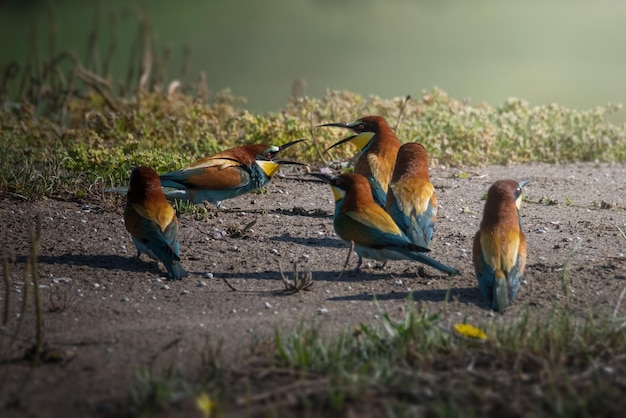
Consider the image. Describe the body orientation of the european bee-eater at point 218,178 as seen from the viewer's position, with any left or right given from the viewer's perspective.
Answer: facing to the right of the viewer

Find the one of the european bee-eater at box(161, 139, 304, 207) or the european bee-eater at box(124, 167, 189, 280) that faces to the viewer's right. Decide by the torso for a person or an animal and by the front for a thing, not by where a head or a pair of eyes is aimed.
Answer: the european bee-eater at box(161, 139, 304, 207)

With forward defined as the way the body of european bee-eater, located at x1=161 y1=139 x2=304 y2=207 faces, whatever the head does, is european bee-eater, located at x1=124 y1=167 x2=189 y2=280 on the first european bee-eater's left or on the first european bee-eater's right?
on the first european bee-eater's right

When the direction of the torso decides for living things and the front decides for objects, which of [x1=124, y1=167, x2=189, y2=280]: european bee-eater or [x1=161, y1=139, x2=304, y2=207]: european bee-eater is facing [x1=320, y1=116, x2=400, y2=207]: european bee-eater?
[x1=161, y1=139, x2=304, y2=207]: european bee-eater

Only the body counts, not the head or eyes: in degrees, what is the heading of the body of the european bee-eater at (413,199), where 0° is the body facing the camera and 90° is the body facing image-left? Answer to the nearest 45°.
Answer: approximately 180°

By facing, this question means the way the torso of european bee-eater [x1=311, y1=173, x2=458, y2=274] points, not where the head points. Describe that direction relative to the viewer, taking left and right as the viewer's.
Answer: facing to the left of the viewer

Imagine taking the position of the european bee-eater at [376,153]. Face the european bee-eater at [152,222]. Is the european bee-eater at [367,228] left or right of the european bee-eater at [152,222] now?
left

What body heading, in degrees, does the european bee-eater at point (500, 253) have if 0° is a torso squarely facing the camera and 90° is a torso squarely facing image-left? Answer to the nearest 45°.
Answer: approximately 180°

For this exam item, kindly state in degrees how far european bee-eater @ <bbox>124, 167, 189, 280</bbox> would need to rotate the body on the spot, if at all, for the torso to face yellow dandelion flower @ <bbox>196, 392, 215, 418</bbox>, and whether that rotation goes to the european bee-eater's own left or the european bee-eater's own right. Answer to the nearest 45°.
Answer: approximately 135° to the european bee-eater's own left

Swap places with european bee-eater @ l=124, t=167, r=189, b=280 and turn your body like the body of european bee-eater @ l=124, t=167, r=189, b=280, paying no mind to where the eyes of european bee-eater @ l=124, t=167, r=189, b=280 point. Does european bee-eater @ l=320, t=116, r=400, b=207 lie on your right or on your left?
on your right

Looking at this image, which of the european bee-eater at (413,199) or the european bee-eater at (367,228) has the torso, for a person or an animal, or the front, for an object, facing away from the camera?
the european bee-eater at (413,199)

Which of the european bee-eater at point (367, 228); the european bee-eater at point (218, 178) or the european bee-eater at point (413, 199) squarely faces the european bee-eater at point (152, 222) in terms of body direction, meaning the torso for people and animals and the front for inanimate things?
the european bee-eater at point (367, 228)

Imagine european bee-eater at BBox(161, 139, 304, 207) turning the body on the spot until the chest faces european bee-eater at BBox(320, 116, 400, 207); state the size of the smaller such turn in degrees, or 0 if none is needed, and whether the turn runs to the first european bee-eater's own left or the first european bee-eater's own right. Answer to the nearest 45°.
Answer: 0° — it already faces it

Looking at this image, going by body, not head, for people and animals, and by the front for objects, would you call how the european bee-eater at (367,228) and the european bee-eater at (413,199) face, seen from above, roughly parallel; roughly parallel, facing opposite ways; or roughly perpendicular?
roughly perpendicular
